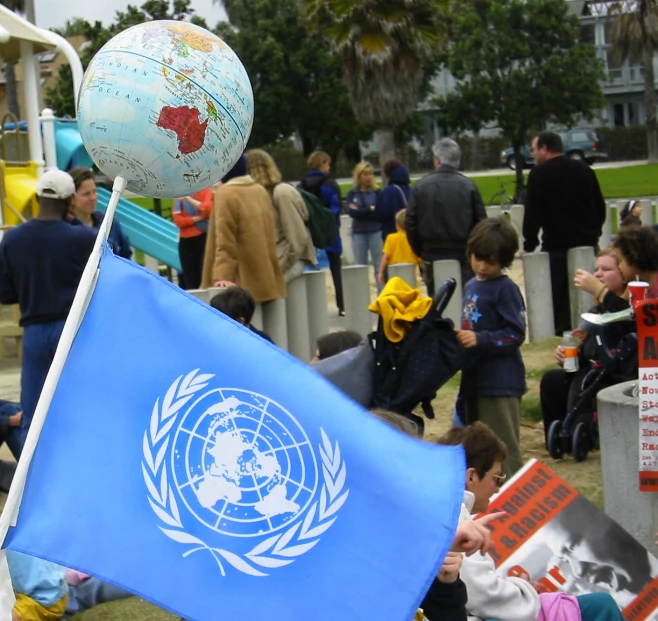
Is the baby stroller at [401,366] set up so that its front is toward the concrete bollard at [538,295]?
no

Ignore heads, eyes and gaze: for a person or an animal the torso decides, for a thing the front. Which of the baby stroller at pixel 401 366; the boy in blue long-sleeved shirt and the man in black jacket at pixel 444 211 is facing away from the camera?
the man in black jacket

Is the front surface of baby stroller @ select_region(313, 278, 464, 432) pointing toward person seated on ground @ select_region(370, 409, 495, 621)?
no

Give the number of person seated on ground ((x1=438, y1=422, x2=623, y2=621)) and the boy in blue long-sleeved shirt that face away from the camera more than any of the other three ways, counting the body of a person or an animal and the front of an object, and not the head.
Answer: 0

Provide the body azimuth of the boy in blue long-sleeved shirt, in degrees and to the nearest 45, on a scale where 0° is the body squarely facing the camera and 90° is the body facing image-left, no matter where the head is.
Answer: approximately 45°

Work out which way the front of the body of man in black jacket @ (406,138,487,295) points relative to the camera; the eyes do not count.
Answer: away from the camera

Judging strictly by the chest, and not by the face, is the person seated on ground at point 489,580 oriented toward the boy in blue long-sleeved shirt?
no

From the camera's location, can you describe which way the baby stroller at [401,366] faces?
facing to the left of the viewer

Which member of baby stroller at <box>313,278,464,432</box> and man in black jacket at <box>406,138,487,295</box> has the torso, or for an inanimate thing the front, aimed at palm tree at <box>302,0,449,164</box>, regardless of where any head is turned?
the man in black jacket

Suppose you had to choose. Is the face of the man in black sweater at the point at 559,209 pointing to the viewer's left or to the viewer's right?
to the viewer's left

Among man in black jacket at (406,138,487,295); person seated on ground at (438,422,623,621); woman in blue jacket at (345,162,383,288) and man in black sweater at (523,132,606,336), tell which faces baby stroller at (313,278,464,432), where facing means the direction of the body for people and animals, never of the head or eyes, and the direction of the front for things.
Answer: the woman in blue jacket

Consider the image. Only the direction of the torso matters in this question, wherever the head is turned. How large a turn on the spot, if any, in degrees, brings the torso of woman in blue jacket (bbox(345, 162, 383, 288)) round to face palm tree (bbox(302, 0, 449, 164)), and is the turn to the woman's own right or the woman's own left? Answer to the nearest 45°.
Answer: approximately 180°

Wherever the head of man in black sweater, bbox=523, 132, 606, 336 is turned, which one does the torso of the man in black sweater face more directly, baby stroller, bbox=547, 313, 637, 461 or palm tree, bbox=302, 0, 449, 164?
the palm tree

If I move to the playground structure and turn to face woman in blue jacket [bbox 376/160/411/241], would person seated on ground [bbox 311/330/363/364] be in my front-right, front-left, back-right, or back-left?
front-right

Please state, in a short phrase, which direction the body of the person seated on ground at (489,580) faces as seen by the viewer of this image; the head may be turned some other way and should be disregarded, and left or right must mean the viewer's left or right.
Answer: facing to the right of the viewer

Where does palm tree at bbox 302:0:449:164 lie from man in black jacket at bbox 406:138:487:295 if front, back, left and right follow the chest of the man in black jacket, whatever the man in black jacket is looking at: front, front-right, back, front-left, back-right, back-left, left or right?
front

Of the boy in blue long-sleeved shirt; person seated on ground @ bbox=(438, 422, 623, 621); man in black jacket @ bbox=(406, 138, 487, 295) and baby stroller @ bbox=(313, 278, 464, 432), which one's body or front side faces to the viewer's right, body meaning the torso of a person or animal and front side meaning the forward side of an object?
the person seated on ground

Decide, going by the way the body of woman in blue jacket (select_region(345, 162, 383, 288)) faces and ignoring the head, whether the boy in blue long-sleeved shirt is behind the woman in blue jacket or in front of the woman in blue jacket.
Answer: in front

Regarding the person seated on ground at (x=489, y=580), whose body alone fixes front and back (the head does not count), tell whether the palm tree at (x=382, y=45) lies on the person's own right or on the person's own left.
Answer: on the person's own left
